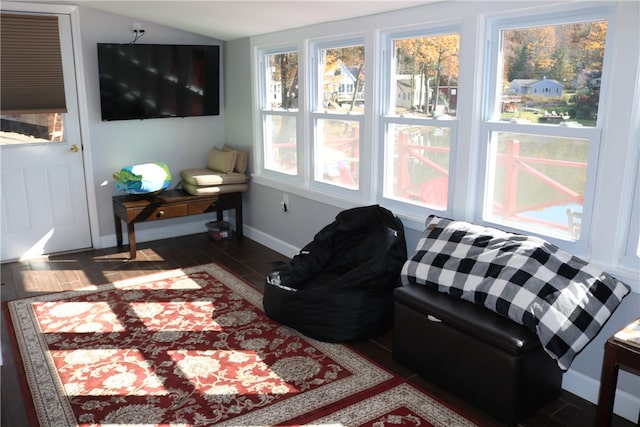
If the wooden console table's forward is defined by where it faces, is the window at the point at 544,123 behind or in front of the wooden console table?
in front

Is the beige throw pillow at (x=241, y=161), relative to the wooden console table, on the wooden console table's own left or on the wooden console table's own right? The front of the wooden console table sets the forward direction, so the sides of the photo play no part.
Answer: on the wooden console table's own left

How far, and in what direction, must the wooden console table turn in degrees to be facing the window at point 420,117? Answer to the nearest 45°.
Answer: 0° — it already faces it

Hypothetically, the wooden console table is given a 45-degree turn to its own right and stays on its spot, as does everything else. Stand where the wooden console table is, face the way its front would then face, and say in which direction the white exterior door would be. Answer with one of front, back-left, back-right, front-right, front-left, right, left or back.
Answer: right

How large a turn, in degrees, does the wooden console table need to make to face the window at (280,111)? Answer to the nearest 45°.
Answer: approximately 45° to its left

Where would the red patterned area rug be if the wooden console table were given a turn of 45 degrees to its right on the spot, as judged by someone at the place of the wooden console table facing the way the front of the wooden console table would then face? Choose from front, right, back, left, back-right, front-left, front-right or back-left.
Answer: front

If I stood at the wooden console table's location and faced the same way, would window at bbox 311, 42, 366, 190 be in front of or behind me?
in front

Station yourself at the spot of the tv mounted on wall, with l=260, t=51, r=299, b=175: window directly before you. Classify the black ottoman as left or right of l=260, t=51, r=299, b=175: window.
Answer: right

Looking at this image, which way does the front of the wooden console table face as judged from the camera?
facing the viewer and to the right of the viewer

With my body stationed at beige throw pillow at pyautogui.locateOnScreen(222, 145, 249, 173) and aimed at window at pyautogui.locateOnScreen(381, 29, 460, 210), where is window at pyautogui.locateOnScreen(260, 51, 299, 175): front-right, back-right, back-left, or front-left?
front-left
